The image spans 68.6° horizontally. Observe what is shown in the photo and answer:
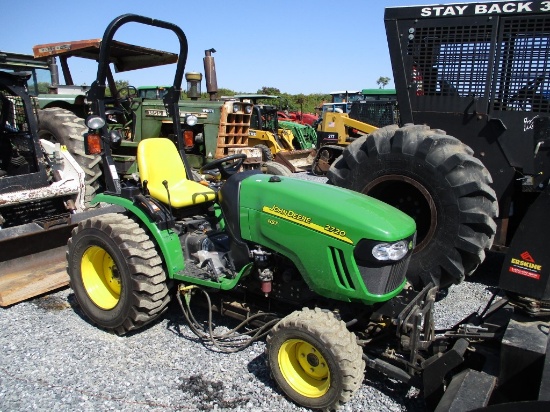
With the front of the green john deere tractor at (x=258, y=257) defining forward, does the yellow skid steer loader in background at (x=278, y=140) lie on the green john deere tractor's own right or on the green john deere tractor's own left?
on the green john deere tractor's own left

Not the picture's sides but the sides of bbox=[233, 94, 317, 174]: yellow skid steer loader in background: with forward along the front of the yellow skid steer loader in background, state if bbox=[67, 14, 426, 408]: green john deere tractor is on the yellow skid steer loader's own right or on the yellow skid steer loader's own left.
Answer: on the yellow skid steer loader's own right

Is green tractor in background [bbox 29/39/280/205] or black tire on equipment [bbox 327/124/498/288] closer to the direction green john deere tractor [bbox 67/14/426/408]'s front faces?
the black tire on equipment

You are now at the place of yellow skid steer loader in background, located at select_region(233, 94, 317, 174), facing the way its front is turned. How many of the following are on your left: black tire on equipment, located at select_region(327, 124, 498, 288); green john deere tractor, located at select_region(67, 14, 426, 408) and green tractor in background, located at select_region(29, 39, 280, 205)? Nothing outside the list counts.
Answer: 0

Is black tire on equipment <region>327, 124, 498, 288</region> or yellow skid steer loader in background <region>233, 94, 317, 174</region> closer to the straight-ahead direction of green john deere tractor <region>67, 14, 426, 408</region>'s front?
the black tire on equipment

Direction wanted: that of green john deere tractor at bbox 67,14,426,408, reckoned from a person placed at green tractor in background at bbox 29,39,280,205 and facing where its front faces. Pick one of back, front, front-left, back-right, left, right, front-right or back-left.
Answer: front-right

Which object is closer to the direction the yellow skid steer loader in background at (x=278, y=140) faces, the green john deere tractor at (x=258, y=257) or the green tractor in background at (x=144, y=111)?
the green john deere tractor

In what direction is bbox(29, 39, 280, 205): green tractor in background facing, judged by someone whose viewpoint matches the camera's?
facing the viewer and to the right of the viewer

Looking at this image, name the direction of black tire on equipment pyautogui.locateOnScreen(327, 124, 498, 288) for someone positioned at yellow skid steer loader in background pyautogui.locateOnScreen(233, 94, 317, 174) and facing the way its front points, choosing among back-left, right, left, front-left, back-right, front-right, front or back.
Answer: front-right

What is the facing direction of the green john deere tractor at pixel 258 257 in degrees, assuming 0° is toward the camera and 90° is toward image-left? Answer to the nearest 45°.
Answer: approximately 315°

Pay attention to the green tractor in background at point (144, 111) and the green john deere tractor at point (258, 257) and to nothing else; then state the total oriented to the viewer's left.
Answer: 0

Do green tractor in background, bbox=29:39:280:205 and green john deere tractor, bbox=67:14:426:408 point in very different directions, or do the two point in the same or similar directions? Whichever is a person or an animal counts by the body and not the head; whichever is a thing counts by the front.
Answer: same or similar directions

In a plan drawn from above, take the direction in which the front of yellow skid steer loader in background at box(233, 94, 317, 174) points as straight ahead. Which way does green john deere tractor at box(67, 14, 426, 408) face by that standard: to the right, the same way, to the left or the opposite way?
the same way

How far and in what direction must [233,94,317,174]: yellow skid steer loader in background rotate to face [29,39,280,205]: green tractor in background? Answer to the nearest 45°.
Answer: approximately 90° to its right

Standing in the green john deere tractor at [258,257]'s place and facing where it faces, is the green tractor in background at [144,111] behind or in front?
behind
